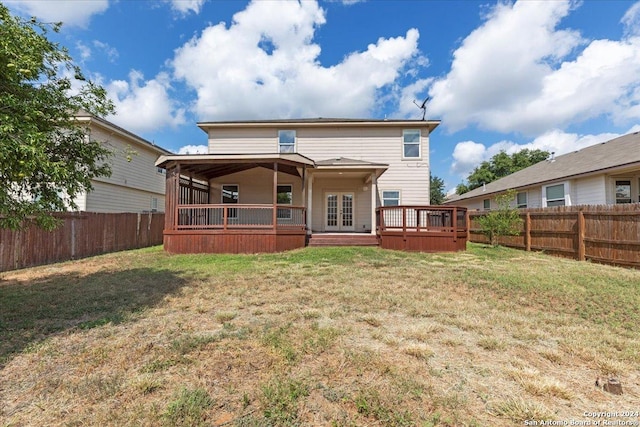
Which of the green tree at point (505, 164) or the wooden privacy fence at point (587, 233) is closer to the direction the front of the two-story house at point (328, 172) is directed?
the green tree

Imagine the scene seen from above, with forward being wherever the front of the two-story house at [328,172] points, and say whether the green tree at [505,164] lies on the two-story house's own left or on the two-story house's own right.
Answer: on the two-story house's own right

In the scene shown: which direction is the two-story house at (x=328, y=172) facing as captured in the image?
away from the camera

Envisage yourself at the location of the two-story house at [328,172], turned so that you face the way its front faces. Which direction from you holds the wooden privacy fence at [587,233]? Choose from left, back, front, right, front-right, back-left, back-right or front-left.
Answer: back-right

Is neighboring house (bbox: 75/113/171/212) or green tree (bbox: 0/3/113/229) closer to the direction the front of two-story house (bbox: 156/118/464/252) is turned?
the neighboring house

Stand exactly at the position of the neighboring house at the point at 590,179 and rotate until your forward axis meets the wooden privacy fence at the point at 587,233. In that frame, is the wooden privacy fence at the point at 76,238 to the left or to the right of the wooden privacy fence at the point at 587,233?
right

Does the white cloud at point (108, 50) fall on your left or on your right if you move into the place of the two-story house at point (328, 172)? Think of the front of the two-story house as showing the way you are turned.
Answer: on your left

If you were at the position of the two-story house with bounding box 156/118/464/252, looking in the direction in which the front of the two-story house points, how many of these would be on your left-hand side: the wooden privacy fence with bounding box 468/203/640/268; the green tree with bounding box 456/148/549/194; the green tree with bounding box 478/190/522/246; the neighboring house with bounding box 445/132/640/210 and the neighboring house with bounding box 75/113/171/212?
1
